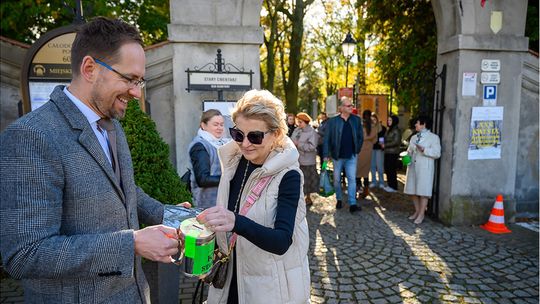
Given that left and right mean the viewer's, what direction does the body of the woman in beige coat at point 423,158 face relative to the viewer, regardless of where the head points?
facing the viewer and to the left of the viewer

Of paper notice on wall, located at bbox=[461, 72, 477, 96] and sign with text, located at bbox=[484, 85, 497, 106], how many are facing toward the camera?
2

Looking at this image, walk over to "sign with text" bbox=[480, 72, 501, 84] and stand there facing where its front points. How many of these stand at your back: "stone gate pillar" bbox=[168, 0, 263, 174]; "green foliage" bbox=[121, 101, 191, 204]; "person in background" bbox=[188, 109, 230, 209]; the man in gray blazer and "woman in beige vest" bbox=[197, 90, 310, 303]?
0

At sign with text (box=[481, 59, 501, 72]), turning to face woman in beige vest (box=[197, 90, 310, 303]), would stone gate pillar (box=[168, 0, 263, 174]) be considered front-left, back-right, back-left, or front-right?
front-right

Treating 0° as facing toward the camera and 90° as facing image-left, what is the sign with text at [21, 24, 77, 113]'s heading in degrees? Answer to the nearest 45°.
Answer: approximately 0°

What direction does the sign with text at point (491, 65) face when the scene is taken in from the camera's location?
facing the viewer

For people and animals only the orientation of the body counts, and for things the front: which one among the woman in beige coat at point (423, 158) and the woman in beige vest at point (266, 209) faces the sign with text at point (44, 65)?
the woman in beige coat at point (423, 158)

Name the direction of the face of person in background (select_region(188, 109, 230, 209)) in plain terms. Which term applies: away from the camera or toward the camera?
toward the camera

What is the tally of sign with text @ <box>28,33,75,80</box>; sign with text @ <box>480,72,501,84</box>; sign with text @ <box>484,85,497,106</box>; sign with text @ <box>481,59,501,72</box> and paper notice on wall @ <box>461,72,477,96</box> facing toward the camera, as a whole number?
5

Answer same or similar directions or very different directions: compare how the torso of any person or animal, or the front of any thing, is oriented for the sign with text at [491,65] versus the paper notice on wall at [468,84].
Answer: same or similar directions

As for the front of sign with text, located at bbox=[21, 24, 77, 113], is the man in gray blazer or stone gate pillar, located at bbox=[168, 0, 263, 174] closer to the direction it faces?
the man in gray blazer

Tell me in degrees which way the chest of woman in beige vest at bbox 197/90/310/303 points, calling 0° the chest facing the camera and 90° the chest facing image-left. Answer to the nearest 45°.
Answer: approximately 45°

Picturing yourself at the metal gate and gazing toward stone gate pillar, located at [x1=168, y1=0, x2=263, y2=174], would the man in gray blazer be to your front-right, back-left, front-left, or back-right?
front-left

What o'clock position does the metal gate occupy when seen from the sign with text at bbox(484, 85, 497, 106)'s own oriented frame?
The metal gate is roughly at 3 o'clock from the sign with text.

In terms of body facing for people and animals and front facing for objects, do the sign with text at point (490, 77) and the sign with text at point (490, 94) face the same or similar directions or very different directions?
same or similar directions

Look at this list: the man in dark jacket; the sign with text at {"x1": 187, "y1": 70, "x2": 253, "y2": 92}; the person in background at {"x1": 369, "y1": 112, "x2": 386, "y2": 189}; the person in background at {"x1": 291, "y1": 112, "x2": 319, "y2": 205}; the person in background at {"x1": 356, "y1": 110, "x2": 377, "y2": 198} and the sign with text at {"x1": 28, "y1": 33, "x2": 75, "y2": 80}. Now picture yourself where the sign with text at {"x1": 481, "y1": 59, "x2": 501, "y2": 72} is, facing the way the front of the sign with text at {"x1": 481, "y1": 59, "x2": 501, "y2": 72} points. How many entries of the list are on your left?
0

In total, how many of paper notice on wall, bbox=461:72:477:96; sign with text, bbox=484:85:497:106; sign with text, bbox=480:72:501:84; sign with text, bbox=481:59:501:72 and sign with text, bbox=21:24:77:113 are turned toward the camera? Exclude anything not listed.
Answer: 5

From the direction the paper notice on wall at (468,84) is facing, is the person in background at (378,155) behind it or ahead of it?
behind
